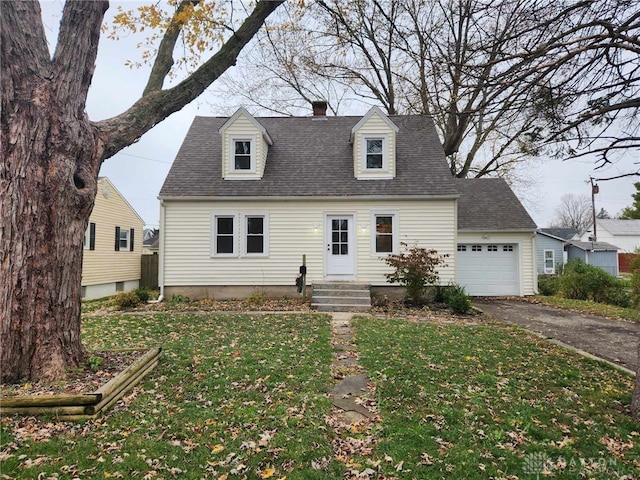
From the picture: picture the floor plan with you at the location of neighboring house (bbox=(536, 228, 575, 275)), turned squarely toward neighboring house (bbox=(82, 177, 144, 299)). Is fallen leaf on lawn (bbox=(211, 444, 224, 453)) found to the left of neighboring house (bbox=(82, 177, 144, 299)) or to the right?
left

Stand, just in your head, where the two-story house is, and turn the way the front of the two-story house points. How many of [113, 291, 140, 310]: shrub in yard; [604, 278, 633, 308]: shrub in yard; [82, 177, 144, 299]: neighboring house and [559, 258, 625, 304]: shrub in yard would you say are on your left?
2

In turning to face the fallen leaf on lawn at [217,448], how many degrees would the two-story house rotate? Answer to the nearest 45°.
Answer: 0° — it already faces it

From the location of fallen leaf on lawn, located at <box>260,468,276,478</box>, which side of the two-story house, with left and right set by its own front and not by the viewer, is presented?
front

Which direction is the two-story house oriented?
toward the camera

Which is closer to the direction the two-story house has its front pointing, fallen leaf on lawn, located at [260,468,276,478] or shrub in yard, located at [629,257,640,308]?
the fallen leaf on lawn

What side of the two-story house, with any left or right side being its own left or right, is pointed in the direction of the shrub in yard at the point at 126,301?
right

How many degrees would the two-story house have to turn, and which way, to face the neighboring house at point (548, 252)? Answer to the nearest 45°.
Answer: approximately 135° to its left

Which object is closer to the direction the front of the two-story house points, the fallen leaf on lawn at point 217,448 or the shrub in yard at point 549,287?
the fallen leaf on lawn

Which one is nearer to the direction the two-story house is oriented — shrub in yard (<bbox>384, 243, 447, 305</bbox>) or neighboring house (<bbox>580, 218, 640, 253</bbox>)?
the shrub in yard

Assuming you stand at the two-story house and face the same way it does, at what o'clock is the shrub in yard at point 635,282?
The shrub in yard is roughly at 9 o'clock from the two-story house.
